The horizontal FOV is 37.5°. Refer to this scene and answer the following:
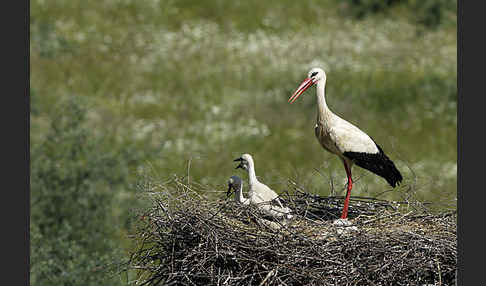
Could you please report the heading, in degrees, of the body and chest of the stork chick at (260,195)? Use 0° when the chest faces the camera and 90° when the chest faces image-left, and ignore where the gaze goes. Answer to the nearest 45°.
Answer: approximately 90°
